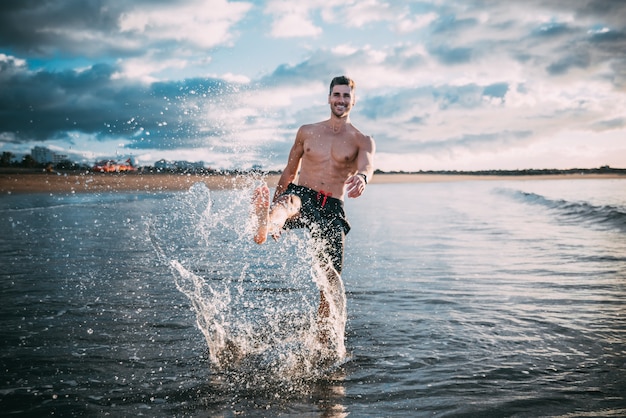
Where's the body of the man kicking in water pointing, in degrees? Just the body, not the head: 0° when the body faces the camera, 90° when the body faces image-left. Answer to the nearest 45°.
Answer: approximately 0°
